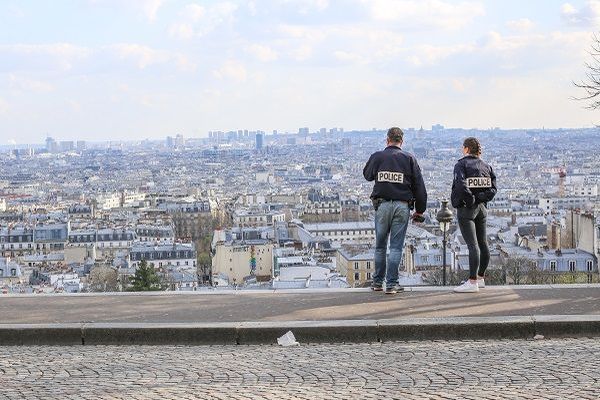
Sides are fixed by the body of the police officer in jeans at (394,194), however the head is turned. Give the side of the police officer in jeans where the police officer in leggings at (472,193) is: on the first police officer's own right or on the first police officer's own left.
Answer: on the first police officer's own right

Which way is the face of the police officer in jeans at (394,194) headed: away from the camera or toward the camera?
away from the camera

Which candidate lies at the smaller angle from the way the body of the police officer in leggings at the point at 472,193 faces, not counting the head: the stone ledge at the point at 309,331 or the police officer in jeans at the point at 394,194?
the police officer in jeans

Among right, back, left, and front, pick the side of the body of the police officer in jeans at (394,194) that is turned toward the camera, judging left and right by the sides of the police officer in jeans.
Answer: back

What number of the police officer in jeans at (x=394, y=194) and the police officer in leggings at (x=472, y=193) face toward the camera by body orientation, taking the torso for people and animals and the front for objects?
0

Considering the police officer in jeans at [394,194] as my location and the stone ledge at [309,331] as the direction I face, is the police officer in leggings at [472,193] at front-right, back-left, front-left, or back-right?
back-left

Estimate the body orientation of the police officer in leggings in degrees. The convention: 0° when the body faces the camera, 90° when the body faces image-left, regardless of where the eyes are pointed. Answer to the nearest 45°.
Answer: approximately 135°

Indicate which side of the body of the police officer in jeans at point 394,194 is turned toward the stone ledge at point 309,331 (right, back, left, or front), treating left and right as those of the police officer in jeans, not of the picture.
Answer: back

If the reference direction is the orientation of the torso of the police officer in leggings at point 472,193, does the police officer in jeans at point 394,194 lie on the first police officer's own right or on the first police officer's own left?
on the first police officer's own left

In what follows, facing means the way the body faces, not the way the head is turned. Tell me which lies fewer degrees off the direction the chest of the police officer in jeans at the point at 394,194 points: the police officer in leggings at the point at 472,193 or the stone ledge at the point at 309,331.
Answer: the police officer in leggings
